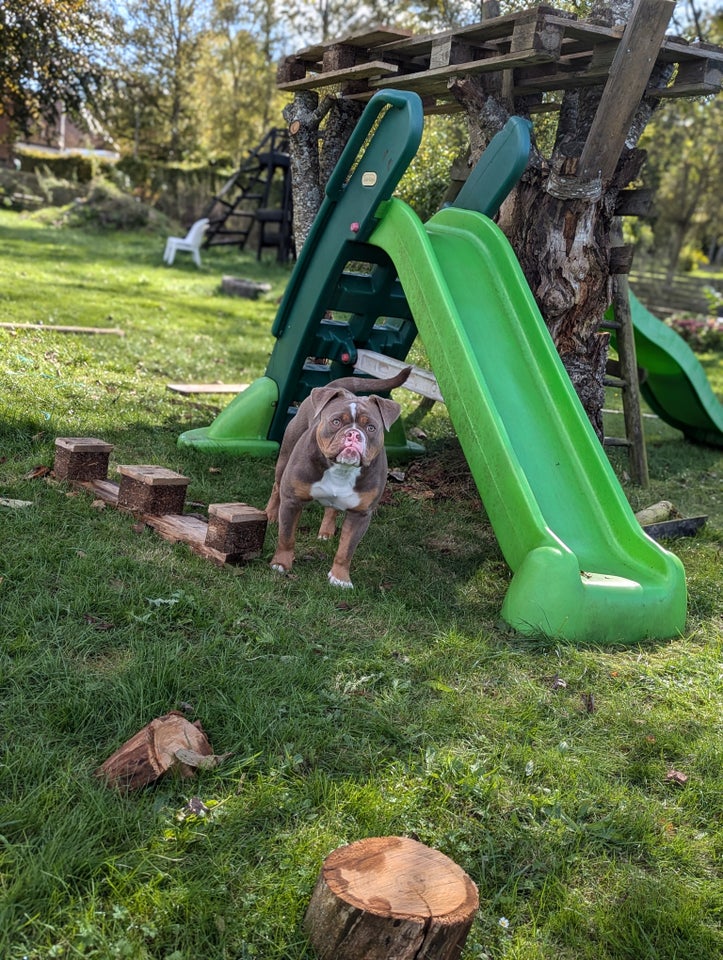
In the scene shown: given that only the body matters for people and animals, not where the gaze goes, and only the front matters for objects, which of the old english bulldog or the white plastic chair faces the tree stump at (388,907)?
the old english bulldog

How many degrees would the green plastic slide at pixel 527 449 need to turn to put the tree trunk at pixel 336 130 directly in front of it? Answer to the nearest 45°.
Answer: approximately 180°

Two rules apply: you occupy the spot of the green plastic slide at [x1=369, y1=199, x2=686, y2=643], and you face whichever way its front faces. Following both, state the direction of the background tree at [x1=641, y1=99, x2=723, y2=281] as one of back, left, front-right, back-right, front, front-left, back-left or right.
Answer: back-left

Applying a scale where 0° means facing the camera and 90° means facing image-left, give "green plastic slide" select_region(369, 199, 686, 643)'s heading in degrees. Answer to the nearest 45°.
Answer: approximately 315°

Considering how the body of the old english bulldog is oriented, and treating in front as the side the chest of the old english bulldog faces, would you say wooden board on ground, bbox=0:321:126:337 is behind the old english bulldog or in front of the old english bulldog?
behind

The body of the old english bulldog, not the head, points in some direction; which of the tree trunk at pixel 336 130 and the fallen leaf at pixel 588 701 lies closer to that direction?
the fallen leaf

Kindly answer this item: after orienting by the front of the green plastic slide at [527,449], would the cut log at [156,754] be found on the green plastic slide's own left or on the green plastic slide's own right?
on the green plastic slide's own right

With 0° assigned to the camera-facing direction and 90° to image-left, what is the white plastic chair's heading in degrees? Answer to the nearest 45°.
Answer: approximately 90°

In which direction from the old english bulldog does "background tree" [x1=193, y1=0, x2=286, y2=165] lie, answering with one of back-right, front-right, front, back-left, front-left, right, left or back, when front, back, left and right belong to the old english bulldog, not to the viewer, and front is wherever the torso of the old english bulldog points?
back
